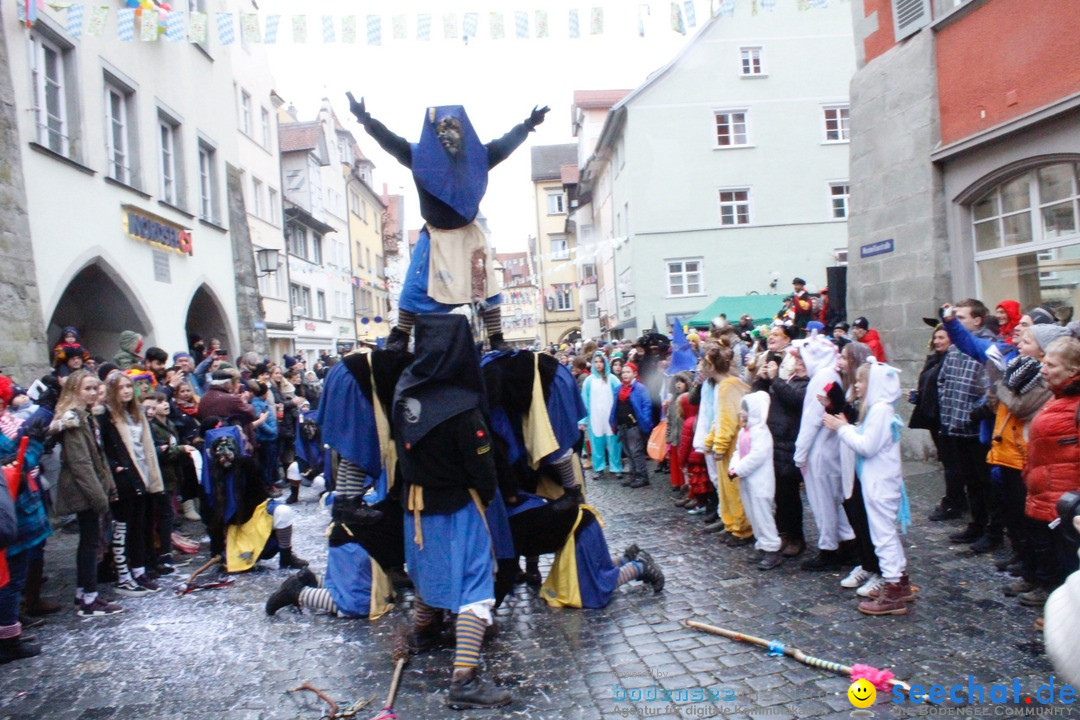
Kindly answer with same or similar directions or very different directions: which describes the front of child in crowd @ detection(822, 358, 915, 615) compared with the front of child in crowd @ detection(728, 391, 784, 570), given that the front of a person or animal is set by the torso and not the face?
same or similar directions

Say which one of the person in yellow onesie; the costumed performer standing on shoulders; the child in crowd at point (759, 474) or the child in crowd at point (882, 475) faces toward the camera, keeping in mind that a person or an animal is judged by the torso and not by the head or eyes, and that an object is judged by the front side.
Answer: the costumed performer standing on shoulders

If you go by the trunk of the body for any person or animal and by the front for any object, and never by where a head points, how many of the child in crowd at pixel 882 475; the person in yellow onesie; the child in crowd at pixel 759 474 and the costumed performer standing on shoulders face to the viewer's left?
3

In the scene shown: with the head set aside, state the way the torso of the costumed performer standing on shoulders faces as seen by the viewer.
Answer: toward the camera

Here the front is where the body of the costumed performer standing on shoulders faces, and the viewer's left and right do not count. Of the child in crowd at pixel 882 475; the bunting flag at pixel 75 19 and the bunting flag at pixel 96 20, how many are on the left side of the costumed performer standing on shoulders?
1

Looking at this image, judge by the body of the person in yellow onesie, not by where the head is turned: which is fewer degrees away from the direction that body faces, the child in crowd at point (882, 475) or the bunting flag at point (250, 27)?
the bunting flag

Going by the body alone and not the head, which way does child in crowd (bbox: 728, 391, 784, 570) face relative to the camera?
to the viewer's left

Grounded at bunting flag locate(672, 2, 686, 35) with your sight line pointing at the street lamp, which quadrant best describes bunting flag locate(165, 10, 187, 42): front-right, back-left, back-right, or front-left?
front-left

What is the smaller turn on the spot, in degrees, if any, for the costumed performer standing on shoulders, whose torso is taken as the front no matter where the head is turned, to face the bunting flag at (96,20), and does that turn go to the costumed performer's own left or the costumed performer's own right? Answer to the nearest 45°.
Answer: approximately 135° to the costumed performer's own right

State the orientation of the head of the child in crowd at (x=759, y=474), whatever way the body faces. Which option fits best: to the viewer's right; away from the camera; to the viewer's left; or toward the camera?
to the viewer's left

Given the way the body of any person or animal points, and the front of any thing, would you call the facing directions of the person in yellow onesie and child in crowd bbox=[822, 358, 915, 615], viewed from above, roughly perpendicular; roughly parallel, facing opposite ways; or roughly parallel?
roughly parallel

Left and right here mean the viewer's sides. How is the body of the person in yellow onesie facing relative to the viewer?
facing to the left of the viewer

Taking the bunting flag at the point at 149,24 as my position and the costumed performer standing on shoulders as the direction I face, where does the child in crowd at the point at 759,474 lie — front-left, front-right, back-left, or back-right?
front-left

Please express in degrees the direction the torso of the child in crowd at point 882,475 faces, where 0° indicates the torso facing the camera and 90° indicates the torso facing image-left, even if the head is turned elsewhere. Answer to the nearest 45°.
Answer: approximately 90°

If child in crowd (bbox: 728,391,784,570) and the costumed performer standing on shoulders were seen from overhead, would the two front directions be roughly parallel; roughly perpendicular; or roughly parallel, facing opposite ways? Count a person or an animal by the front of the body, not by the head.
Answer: roughly perpendicular
